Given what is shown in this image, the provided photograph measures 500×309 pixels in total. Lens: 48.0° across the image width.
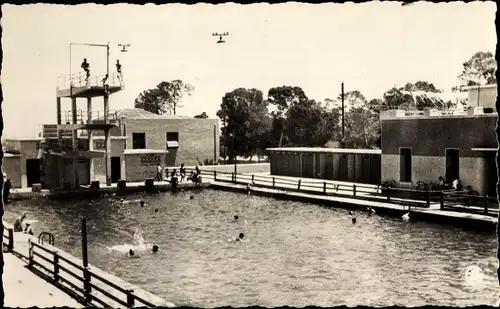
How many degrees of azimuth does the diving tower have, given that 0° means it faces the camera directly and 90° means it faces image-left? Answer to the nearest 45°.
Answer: approximately 315°

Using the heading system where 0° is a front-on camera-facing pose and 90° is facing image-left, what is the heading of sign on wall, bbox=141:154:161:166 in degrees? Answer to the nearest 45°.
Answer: approximately 0°

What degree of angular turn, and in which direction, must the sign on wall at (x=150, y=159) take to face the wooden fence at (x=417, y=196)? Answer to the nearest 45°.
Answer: approximately 45° to its left

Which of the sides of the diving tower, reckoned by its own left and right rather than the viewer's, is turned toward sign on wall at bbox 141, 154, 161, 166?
left
